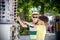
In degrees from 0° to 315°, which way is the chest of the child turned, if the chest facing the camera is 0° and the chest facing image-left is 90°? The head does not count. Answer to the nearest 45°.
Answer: approximately 45°
